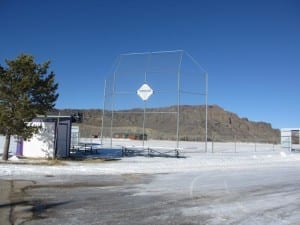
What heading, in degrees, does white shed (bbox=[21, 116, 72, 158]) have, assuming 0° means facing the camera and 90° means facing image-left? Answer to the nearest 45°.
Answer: approximately 315°

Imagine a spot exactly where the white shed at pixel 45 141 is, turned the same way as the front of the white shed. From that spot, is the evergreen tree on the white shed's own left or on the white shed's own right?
on the white shed's own right
